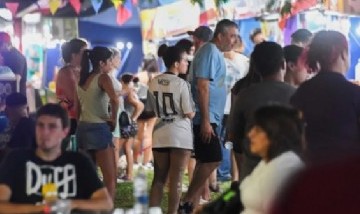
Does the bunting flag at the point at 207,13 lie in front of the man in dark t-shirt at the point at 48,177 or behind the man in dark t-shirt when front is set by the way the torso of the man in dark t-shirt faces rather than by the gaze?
behind

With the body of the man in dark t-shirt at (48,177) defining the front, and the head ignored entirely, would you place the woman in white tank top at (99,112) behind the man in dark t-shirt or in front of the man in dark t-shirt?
behind

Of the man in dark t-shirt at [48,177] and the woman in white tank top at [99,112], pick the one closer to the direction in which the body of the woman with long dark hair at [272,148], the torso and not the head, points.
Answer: the man in dark t-shirt

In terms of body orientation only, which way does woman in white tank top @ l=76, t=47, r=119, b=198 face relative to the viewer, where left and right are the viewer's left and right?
facing away from the viewer and to the right of the viewer

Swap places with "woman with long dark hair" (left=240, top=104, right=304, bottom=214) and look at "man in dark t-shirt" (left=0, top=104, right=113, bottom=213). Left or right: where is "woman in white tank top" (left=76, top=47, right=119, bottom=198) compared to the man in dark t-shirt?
right

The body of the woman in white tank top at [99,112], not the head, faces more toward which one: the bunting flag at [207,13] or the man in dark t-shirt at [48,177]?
the bunting flag

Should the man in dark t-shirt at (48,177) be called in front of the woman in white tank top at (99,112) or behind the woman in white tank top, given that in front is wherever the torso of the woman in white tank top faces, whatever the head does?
behind

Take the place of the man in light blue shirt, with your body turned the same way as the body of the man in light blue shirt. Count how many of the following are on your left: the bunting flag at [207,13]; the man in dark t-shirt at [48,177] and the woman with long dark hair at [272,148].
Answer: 1
